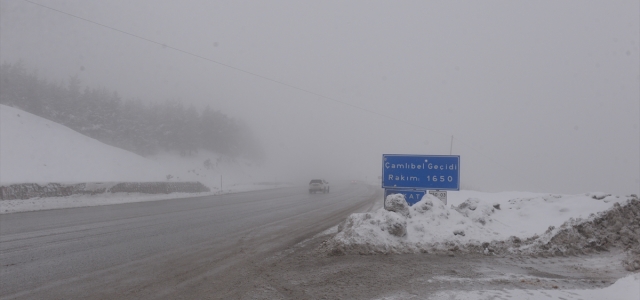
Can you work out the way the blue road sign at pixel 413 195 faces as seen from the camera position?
facing the viewer

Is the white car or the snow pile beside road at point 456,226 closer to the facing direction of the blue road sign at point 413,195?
the snow pile beside road

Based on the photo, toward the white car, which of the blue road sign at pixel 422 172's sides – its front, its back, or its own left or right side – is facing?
back

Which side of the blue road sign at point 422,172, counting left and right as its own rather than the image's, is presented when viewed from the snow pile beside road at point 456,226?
front

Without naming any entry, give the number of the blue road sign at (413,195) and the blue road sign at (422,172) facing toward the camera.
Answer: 2

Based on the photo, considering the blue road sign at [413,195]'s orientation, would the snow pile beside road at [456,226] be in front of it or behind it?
in front
